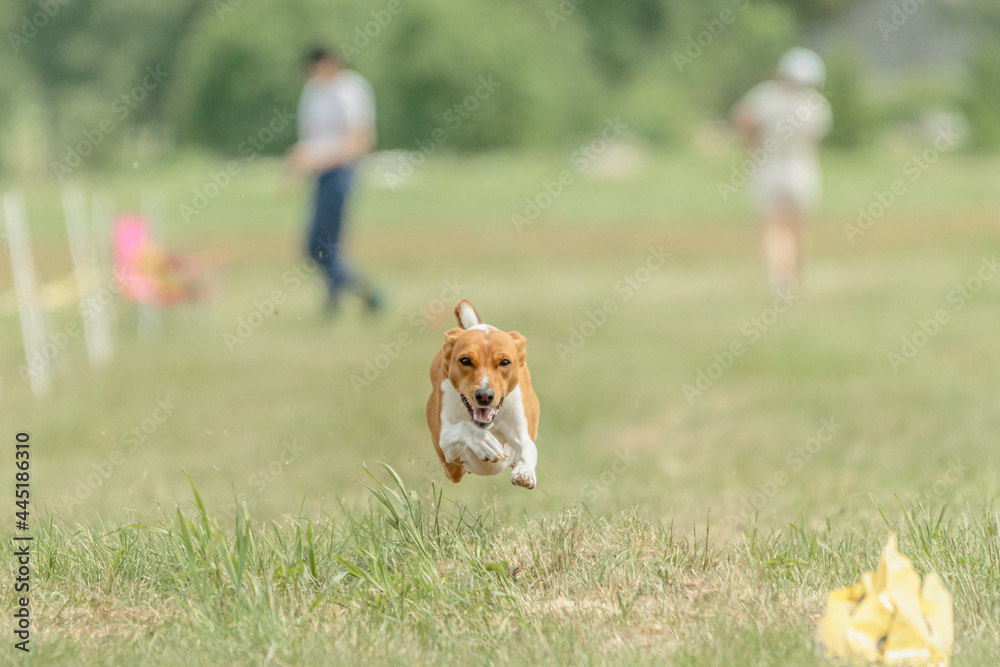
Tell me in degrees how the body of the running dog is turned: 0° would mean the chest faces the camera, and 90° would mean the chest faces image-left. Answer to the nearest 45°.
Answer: approximately 0°

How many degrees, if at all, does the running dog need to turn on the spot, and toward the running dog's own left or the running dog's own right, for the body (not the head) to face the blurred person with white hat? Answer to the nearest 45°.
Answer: approximately 180°

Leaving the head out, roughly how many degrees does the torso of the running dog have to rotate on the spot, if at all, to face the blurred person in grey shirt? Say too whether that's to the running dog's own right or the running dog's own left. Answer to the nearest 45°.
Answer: approximately 180°
